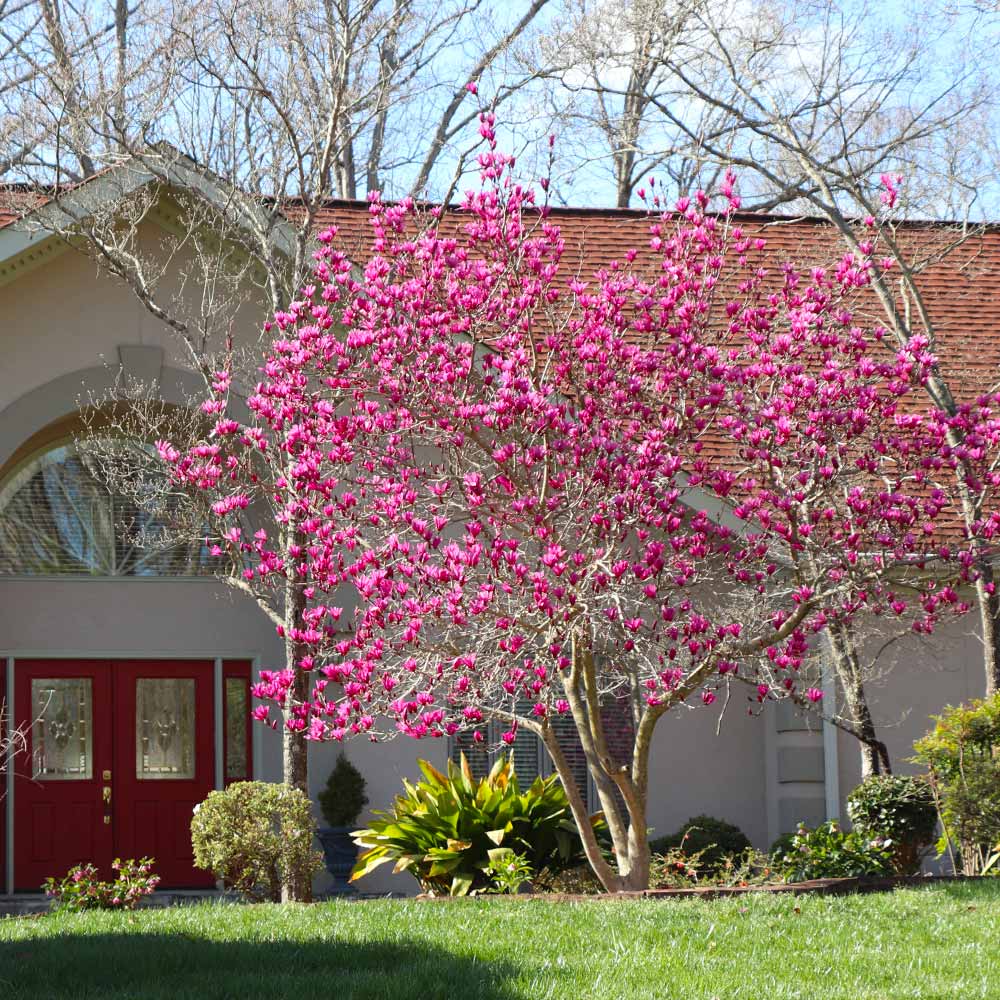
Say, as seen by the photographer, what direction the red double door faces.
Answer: facing the viewer

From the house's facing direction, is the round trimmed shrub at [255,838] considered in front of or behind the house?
in front

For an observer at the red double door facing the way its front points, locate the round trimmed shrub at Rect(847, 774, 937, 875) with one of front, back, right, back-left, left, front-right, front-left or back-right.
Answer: front-left

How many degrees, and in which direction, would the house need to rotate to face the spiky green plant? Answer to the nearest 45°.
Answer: approximately 45° to its left

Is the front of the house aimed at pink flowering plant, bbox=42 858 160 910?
no

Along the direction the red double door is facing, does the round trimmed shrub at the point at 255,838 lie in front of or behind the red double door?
in front

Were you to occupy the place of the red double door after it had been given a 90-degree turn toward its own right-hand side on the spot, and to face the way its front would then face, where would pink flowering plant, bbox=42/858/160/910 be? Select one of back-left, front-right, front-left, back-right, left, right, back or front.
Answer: left

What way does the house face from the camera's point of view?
toward the camera
